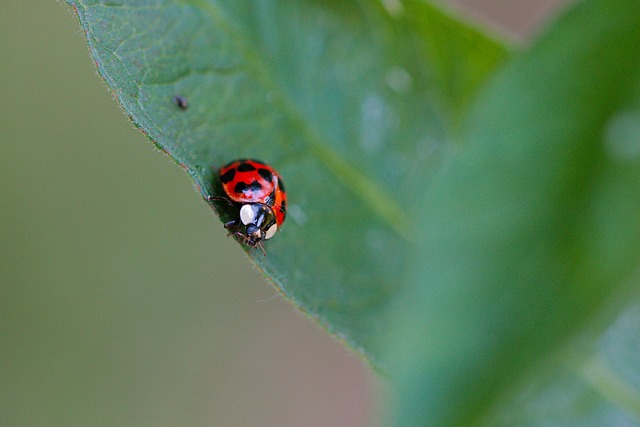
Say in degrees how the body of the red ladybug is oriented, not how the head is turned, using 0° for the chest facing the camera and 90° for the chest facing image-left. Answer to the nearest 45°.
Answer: approximately 0°

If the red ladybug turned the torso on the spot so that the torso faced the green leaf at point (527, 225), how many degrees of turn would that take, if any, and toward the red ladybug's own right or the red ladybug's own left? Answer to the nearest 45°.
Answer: approximately 45° to the red ladybug's own left
